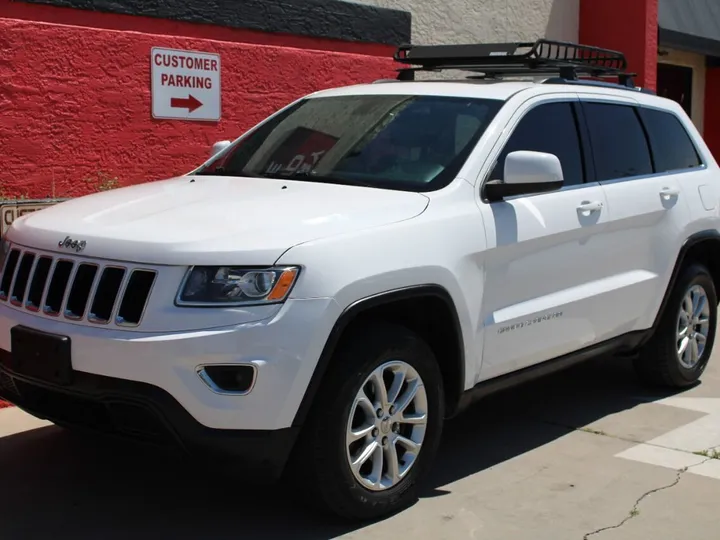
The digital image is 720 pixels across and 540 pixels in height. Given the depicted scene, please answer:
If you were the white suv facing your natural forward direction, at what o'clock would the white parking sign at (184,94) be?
The white parking sign is roughly at 4 o'clock from the white suv.

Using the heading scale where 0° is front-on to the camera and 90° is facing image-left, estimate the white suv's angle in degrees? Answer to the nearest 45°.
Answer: approximately 45°
